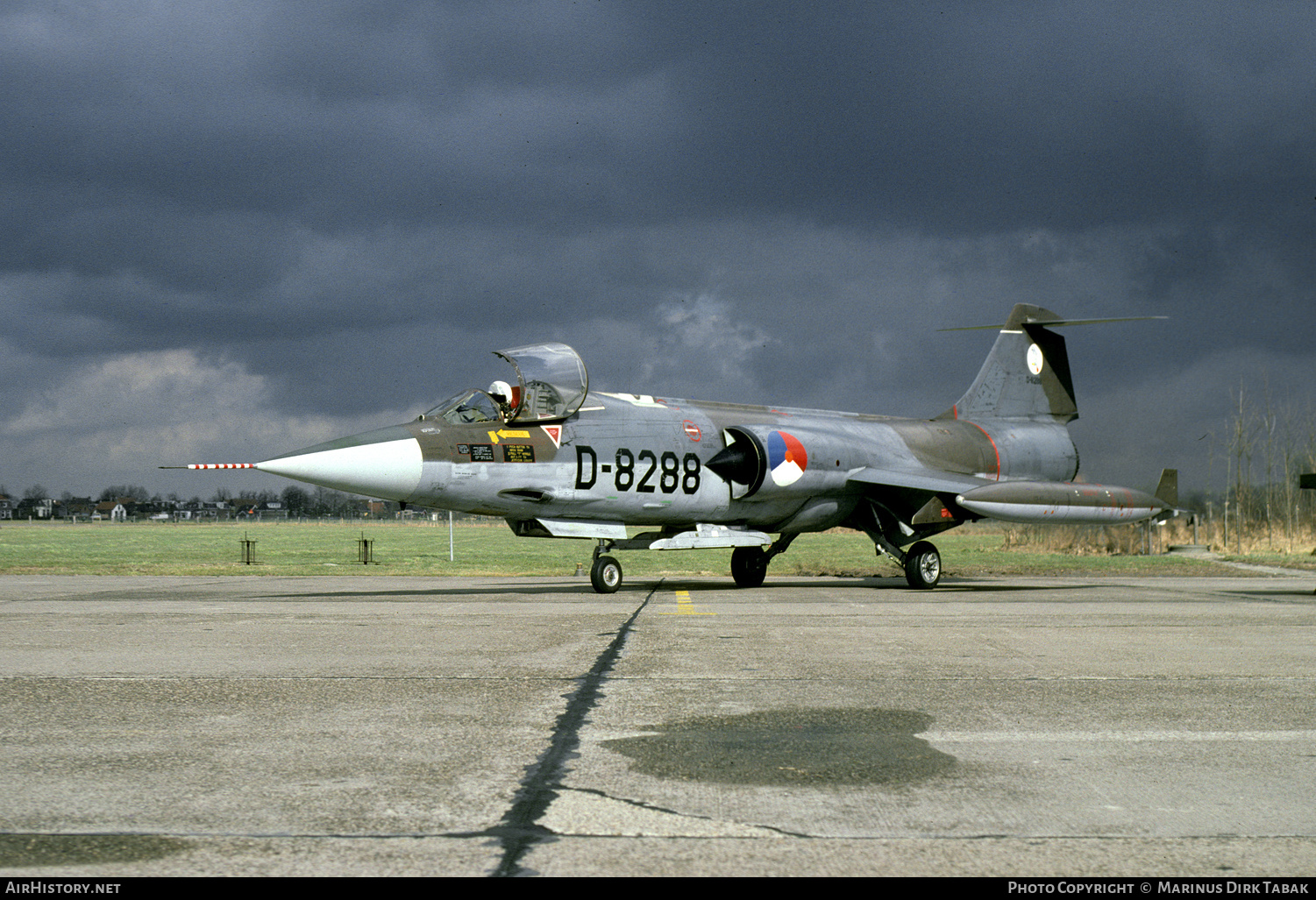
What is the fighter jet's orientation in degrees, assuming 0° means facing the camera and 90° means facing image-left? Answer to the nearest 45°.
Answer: approximately 45°

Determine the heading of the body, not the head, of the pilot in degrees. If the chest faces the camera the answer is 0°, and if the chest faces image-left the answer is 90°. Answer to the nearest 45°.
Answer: approximately 45°
